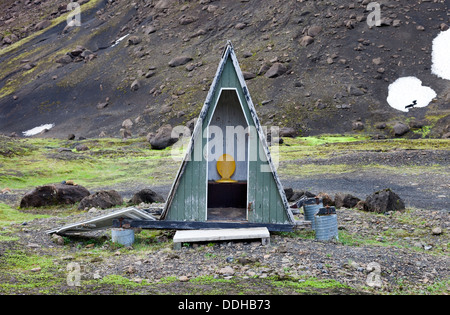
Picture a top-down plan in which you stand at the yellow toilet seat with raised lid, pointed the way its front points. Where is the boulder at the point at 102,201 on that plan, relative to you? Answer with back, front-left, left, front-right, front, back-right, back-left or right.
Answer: back-right

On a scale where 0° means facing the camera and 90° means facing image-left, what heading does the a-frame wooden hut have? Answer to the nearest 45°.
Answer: approximately 0°

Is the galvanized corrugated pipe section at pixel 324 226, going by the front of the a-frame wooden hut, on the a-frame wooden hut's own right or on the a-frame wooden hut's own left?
on the a-frame wooden hut's own left

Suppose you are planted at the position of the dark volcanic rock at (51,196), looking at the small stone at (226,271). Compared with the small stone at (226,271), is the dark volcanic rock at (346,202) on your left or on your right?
left

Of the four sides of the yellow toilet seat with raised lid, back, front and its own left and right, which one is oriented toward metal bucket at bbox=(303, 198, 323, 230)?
left

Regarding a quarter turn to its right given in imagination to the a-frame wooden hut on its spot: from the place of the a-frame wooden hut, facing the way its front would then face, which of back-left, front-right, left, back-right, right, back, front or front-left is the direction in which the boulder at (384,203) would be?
back-right

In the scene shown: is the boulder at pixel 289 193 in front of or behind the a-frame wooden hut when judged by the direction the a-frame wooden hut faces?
behind

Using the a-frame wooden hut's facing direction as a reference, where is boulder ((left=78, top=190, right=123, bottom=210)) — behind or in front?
behind

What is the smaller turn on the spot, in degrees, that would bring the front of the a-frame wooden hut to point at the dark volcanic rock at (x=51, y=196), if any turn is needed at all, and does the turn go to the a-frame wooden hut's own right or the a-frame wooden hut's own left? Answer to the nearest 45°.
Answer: approximately 135° to the a-frame wooden hut's own right

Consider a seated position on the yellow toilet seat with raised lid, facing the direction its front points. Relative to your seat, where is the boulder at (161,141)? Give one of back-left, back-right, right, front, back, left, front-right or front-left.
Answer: back

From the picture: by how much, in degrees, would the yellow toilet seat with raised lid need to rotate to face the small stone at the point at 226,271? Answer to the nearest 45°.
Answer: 0° — it already faces it

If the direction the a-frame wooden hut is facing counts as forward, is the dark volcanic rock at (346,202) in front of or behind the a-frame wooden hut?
behind

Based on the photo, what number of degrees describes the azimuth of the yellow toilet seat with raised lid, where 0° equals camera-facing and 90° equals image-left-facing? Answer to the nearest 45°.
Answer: approximately 0°
